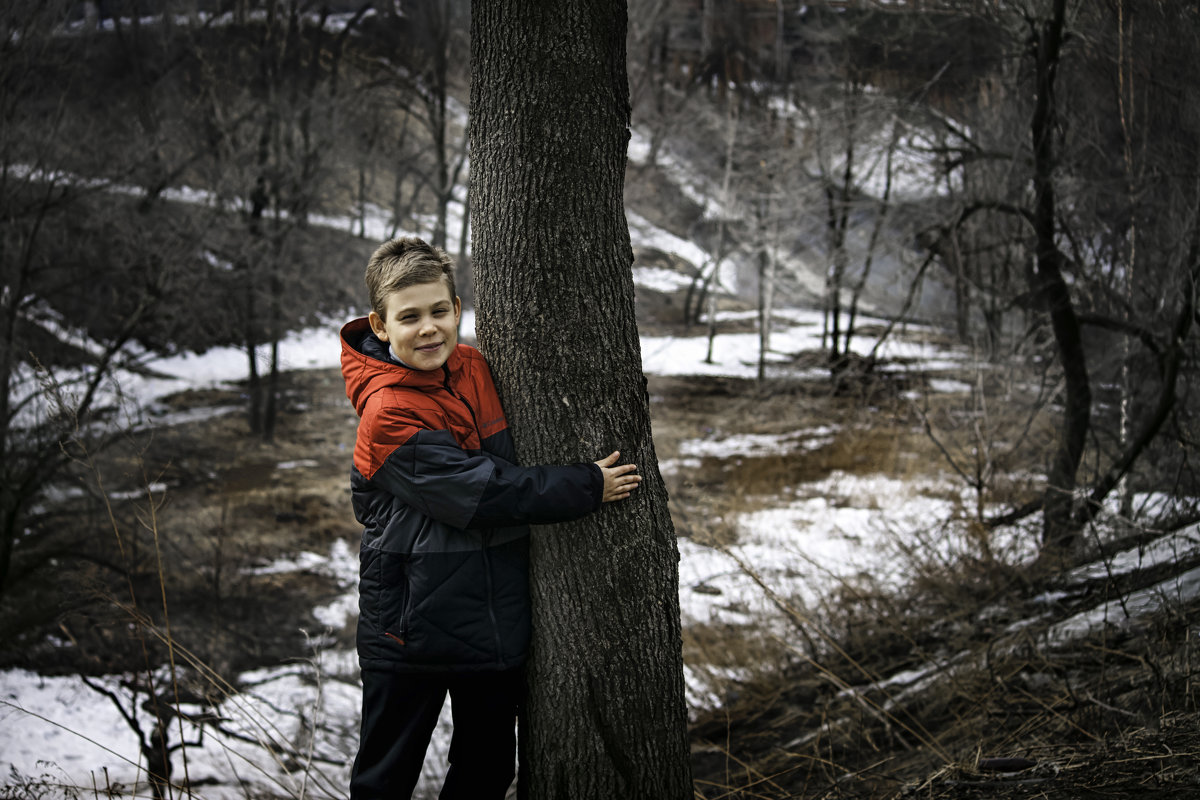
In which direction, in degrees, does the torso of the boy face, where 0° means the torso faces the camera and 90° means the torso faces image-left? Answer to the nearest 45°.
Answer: approximately 315°

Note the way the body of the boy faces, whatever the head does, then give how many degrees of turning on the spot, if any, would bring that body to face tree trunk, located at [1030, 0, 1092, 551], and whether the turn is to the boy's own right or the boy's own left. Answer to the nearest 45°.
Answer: approximately 90° to the boy's own left
